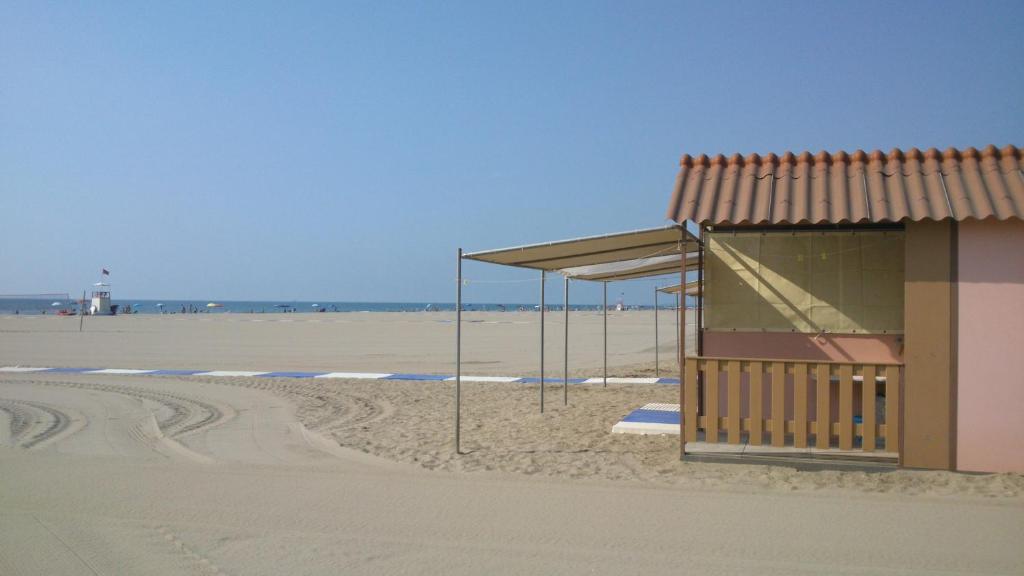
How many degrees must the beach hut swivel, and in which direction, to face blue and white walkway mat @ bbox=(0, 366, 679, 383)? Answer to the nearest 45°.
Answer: approximately 45° to its right

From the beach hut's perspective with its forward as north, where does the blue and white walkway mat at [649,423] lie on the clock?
The blue and white walkway mat is roughly at 1 o'clock from the beach hut.

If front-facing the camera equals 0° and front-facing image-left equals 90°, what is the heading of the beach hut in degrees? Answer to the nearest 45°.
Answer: approximately 90°
